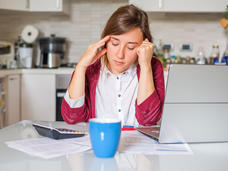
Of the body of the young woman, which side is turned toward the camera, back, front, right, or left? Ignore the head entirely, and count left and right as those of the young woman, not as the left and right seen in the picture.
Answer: front

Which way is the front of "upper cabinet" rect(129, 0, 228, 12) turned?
toward the camera

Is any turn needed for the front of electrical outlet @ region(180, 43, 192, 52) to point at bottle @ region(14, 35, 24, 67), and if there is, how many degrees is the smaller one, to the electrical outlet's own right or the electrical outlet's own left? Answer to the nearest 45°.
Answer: approximately 90° to the electrical outlet's own right

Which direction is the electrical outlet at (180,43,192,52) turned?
toward the camera

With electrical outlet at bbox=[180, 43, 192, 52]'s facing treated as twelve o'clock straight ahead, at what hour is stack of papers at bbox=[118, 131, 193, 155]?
The stack of papers is roughly at 12 o'clock from the electrical outlet.

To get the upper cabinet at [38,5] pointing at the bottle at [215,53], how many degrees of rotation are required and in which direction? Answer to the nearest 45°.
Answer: approximately 90° to its left

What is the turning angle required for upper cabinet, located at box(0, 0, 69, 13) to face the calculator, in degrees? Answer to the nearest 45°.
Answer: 0° — it already faces it

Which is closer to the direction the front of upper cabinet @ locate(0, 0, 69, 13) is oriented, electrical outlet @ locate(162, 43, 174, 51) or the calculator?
the calculator

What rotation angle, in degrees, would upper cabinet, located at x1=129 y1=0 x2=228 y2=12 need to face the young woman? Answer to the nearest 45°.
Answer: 0° — it already faces them
